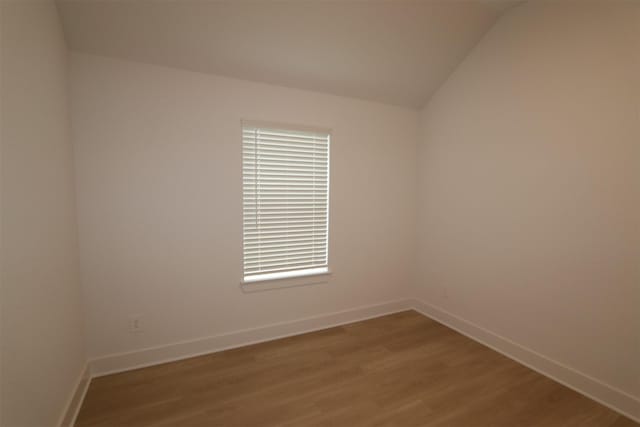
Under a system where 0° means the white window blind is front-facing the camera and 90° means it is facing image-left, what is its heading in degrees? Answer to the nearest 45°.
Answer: approximately 315°
